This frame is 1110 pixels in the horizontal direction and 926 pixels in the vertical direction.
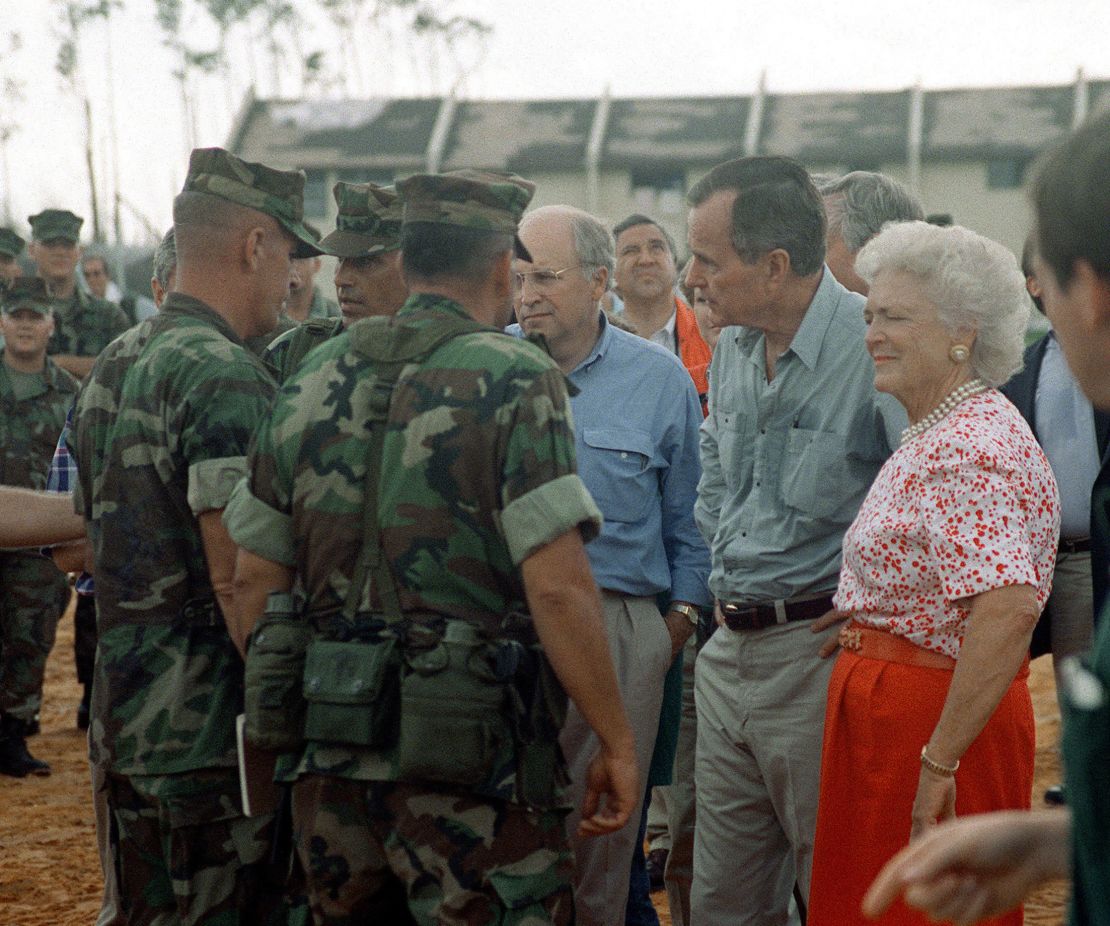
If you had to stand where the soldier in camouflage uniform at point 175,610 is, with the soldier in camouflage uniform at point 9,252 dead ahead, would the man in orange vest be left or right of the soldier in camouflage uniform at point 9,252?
right

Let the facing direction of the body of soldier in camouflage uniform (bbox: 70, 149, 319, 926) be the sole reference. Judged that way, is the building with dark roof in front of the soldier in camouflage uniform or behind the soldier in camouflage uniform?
in front

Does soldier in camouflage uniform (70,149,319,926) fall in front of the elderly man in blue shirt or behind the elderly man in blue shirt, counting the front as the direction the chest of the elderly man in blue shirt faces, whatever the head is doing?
in front

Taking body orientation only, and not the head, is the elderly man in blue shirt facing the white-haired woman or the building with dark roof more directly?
the white-haired woman

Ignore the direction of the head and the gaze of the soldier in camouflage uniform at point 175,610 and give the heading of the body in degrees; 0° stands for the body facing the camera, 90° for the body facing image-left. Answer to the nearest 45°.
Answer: approximately 225°

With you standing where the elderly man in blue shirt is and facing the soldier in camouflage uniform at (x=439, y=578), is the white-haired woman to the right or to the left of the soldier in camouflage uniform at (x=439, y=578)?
left

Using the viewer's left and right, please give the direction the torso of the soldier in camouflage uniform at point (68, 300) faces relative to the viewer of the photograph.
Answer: facing the viewer

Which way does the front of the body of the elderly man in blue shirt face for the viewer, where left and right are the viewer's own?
facing the viewer and to the left of the viewer

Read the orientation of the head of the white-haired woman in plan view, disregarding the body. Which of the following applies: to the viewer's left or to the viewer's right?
to the viewer's left

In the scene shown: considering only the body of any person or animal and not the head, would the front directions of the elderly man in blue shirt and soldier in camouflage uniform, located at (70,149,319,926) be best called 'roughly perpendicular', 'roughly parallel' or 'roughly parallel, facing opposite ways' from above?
roughly parallel, facing opposite ways

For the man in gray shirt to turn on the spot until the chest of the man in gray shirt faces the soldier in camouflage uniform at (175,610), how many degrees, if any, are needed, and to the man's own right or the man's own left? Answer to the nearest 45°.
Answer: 0° — they already face them

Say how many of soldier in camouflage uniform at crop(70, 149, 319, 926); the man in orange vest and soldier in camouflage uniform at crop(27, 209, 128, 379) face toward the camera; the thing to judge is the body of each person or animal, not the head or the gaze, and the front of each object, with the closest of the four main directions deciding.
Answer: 2

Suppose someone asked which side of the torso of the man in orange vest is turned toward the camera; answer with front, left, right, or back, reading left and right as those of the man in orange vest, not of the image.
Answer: front

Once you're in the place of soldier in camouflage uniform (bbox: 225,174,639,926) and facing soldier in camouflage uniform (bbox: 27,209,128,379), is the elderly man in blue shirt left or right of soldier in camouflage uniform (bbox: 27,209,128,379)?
right

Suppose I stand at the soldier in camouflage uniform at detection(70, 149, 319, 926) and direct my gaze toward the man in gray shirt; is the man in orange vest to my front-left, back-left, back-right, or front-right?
front-left

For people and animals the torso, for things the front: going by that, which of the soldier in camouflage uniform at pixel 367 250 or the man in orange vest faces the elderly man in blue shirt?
the man in orange vest
